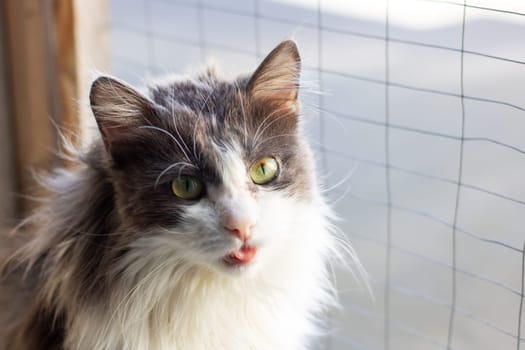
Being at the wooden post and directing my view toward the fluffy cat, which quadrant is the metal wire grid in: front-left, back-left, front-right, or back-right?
front-left

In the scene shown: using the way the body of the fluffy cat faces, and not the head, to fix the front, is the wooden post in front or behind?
behind

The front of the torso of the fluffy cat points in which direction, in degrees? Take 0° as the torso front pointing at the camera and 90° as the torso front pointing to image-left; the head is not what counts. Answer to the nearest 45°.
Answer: approximately 315°
